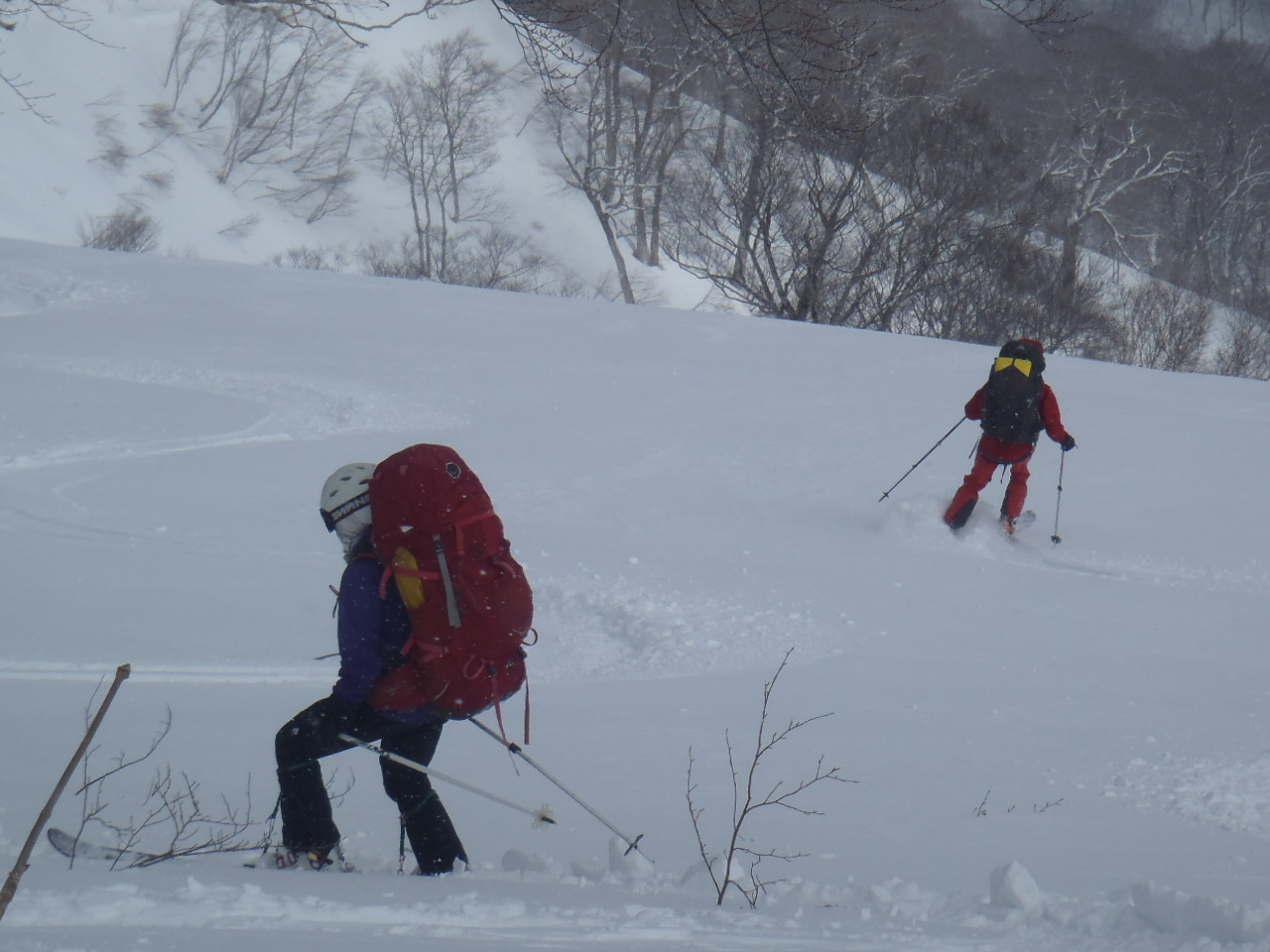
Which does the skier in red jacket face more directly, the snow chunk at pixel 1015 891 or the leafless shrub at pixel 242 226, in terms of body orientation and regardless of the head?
the leafless shrub

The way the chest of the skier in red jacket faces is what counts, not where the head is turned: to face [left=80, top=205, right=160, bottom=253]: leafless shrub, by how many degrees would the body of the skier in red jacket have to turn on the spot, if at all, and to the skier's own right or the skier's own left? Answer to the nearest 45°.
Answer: approximately 45° to the skier's own left

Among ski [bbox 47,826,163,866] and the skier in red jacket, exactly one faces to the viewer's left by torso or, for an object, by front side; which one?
the ski

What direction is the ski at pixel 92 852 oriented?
to the viewer's left

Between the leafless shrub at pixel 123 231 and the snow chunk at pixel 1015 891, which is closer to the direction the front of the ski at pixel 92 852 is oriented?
the leafless shrub

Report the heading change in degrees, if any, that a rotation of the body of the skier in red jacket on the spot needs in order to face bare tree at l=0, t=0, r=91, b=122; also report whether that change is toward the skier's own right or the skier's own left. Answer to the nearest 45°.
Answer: approximately 90° to the skier's own left

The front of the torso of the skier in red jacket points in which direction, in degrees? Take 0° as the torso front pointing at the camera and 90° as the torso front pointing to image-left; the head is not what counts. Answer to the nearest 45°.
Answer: approximately 180°

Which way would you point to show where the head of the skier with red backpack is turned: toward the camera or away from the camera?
away from the camera

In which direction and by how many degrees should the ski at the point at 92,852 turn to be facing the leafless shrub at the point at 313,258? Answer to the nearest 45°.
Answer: approximately 90° to its right

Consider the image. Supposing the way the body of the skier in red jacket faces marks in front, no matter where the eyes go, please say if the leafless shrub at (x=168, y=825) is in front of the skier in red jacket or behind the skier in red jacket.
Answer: behind

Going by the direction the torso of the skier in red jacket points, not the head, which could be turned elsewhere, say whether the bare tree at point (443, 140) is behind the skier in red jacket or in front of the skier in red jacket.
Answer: in front
